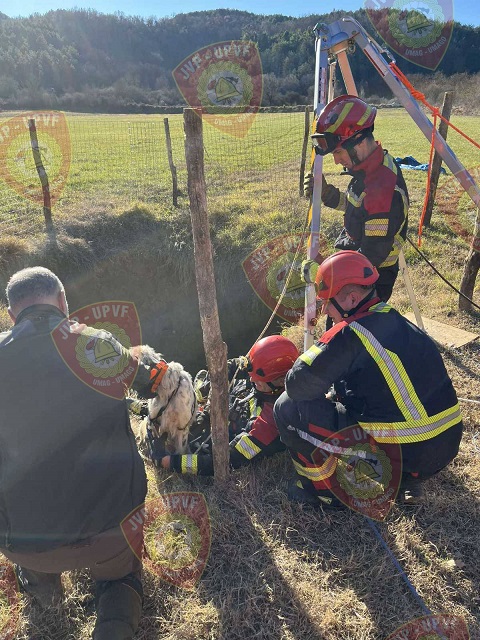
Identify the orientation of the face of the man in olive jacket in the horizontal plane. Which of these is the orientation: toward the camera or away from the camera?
away from the camera

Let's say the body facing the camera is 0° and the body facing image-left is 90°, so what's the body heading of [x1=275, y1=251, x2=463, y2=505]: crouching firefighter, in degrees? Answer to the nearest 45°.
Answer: approximately 135°

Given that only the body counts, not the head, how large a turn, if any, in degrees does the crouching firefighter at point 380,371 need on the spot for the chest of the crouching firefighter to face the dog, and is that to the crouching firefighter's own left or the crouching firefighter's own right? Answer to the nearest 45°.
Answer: approximately 45° to the crouching firefighter's own left

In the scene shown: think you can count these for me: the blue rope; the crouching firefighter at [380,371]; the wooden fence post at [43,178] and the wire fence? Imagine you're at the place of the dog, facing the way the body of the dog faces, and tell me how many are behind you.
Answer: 2

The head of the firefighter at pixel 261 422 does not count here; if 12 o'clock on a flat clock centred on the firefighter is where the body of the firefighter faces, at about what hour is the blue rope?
The blue rope is roughly at 8 o'clock from the firefighter.

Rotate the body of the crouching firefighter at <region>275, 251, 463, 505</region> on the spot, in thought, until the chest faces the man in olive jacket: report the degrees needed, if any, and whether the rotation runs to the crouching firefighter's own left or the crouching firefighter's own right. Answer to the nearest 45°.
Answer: approximately 90° to the crouching firefighter's own left

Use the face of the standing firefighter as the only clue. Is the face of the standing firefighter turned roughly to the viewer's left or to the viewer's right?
to the viewer's left

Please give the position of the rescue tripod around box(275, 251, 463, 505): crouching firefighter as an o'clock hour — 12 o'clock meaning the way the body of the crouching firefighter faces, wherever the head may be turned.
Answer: The rescue tripod is roughly at 1 o'clock from the crouching firefighter.

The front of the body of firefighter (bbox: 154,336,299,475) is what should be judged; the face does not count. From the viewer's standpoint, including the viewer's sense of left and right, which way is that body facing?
facing to the left of the viewer

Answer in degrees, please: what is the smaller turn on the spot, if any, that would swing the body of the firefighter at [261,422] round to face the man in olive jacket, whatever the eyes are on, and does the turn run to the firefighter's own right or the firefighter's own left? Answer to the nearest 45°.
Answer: approximately 45° to the firefighter's own left
